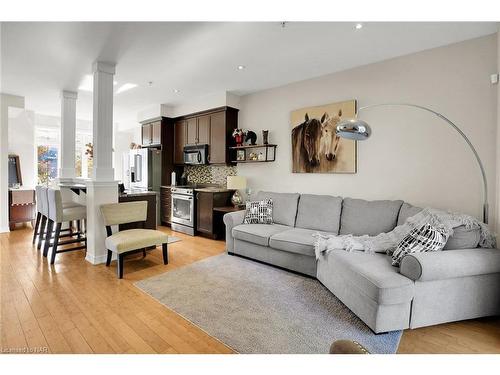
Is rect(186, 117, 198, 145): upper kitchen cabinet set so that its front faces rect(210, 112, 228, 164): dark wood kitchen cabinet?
no

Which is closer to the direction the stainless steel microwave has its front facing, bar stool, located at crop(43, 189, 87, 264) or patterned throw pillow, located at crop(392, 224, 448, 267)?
the bar stool

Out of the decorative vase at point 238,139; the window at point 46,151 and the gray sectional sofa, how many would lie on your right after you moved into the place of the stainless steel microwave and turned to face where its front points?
1

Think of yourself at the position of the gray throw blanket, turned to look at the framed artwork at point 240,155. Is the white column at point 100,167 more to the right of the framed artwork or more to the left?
left

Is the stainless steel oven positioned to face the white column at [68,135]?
no

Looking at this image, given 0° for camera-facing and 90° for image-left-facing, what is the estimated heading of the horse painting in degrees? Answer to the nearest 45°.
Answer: approximately 45°

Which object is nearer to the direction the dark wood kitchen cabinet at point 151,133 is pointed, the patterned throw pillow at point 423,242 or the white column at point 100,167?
the white column

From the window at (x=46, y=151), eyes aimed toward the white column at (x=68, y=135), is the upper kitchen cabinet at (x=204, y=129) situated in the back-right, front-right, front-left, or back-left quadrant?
front-left

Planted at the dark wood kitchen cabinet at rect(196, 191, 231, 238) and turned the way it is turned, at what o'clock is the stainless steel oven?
The stainless steel oven is roughly at 3 o'clock from the dark wood kitchen cabinet.

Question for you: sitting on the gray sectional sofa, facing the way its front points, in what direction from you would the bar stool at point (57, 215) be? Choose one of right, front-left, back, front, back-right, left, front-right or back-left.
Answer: front-right

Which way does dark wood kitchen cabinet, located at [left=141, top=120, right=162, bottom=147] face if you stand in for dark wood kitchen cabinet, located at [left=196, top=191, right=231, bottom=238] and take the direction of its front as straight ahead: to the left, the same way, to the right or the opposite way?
the same way

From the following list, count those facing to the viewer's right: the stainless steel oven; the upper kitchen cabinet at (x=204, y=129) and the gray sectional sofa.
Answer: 0

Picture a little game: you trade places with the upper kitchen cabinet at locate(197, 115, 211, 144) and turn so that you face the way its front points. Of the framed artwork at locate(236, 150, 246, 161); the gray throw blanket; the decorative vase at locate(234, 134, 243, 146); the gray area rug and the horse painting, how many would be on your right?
0

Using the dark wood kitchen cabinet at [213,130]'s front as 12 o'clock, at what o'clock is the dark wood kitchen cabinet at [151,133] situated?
the dark wood kitchen cabinet at [151,133] is roughly at 3 o'clock from the dark wood kitchen cabinet at [213,130].

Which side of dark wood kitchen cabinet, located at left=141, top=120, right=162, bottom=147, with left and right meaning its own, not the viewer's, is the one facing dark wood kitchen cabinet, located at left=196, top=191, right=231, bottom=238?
left

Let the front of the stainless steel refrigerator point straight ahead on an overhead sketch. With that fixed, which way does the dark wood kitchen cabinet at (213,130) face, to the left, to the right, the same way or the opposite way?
the same way

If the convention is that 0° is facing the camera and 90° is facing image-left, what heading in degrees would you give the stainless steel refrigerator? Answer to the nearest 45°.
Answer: approximately 45°

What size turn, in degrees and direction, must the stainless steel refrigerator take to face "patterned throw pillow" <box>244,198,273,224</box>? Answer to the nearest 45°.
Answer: approximately 90° to its left
